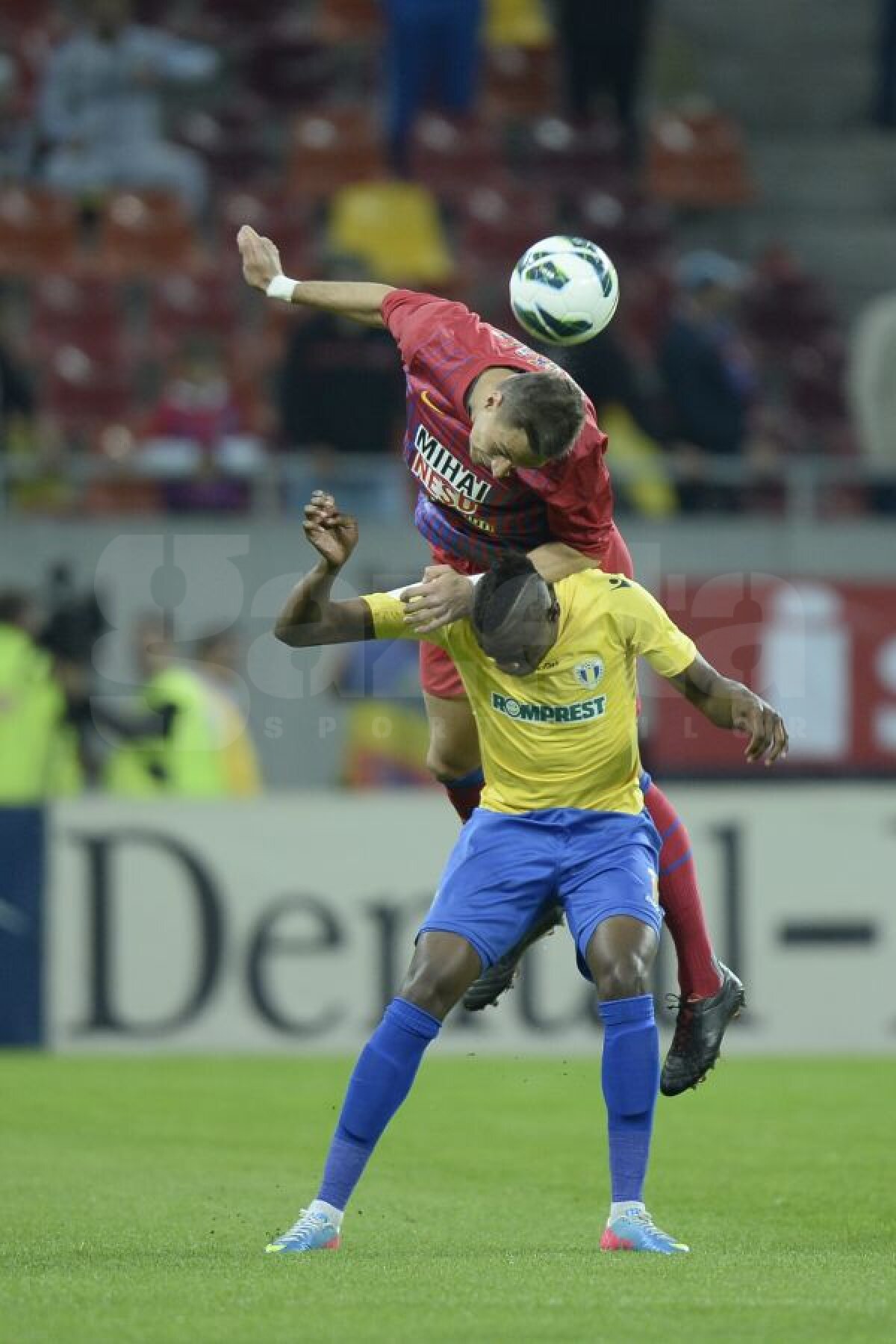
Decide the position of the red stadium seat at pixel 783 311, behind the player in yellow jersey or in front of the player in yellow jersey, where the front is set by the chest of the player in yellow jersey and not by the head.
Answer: behind

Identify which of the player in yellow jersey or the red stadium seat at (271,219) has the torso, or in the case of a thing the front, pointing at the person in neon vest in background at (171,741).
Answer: the red stadium seat

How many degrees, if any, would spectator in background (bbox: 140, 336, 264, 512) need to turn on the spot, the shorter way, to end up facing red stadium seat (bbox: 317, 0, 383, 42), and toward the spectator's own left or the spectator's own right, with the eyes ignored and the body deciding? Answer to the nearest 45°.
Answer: approximately 180°

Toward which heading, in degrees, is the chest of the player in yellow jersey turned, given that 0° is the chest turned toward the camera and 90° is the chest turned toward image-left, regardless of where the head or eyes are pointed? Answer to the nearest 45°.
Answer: approximately 0°

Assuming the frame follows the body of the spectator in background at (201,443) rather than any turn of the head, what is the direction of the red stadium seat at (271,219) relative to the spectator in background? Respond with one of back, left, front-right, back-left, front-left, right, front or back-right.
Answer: back

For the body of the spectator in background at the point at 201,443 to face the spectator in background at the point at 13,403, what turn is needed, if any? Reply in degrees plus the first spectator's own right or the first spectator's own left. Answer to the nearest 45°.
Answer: approximately 90° to the first spectator's own right

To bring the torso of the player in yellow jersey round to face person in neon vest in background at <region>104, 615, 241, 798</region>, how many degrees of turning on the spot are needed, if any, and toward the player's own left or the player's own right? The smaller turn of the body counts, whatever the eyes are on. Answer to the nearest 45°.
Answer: approximately 180°

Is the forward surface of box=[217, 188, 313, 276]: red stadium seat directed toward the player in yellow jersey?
yes

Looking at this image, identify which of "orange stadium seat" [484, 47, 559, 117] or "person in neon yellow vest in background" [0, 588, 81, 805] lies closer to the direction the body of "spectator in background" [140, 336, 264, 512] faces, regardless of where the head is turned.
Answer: the person in neon yellow vest in background
